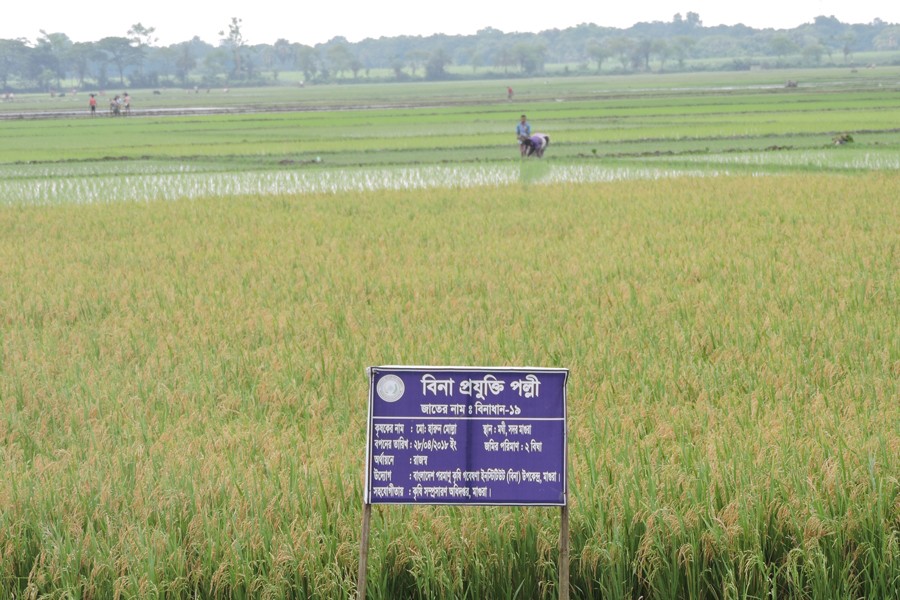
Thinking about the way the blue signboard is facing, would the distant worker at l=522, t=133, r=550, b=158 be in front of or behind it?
behind

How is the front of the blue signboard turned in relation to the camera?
facing the viewer

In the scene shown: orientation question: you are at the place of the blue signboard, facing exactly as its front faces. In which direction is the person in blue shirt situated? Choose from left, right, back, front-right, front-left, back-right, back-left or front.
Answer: back
